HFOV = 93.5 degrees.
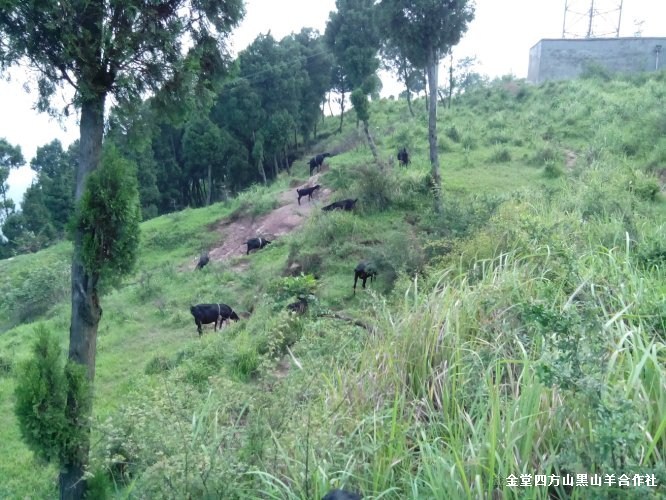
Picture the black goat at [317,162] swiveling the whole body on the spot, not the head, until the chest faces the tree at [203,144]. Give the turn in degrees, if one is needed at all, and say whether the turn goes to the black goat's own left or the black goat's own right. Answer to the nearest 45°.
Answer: approximately 135° to the black goat's own left

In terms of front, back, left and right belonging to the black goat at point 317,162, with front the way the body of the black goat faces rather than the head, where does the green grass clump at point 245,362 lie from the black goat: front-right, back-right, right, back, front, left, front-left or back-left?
right

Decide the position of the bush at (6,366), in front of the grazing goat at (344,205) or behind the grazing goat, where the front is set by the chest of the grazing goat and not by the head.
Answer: in front

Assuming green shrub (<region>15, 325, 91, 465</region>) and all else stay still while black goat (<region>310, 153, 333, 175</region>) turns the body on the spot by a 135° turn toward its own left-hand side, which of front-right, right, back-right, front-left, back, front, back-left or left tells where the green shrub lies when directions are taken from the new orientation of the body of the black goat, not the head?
back-left

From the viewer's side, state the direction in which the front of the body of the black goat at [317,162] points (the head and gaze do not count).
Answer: to the viewer's right

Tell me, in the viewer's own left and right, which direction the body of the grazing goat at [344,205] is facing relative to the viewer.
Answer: facing to the left of the viewer
